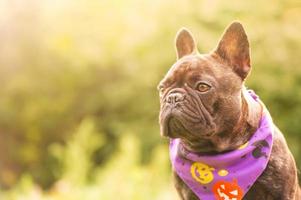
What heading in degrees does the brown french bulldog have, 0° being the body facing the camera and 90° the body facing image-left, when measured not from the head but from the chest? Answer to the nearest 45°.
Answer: approximately 45°
